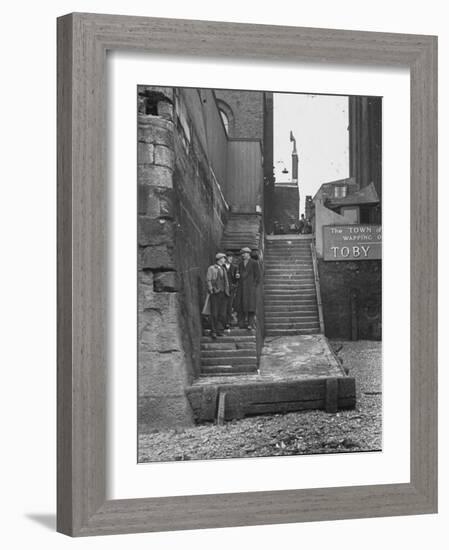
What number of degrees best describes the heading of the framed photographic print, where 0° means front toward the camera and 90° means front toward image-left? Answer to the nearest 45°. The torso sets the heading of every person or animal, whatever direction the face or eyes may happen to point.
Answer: approximately 315°
